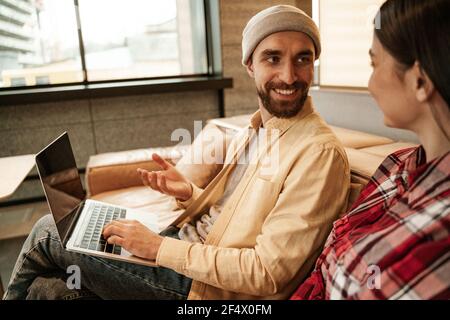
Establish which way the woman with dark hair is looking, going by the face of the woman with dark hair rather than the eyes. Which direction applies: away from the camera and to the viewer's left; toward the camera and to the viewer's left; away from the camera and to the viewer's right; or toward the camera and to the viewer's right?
away from the camera and to the viewer's left

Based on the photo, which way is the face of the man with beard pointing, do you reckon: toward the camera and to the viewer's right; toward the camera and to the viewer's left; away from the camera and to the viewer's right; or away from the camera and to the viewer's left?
toward the camera and to the viewer's right

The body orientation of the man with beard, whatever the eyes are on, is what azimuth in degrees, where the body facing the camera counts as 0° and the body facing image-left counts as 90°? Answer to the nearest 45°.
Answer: approximately 45°

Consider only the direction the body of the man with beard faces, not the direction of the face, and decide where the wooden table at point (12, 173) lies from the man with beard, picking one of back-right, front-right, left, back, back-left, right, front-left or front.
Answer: right
